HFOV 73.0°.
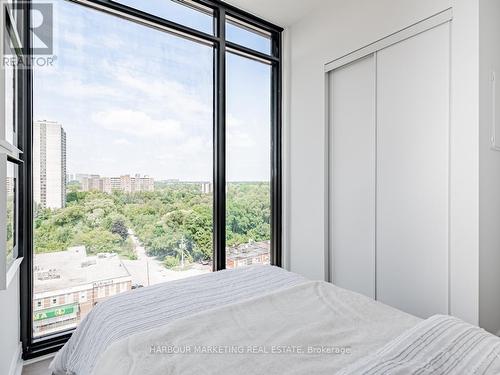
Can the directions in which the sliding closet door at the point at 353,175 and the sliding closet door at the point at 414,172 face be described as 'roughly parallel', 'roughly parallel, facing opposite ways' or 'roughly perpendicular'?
roughly parallel

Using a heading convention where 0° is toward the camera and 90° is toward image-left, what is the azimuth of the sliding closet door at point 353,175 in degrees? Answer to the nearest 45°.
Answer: approximately 45°

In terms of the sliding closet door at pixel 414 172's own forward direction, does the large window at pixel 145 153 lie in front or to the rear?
in front

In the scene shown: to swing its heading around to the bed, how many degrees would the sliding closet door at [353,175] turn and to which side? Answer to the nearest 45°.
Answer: approximately 45° to its left

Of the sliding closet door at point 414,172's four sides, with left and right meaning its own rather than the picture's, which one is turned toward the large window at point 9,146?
front

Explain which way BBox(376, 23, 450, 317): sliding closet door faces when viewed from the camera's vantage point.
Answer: facing the viewer and to the left of the viewer

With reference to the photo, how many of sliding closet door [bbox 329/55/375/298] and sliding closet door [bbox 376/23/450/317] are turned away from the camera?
0

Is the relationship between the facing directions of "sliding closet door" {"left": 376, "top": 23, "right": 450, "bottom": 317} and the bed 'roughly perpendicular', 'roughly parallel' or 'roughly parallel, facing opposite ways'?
roughly perpendicular

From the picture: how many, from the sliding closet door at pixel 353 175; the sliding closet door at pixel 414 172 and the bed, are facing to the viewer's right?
0

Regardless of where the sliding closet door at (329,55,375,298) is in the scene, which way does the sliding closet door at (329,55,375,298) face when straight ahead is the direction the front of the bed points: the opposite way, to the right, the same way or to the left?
to the left

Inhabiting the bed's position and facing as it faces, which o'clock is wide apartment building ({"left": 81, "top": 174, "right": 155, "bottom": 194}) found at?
The wide apartment building is roughly at 12 o'clock from the bed.

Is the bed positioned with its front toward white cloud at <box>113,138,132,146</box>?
yes

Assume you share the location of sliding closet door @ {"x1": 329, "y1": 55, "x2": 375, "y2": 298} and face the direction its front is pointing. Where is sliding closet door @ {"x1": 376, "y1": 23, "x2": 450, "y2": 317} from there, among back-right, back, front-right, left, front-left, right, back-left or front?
left
